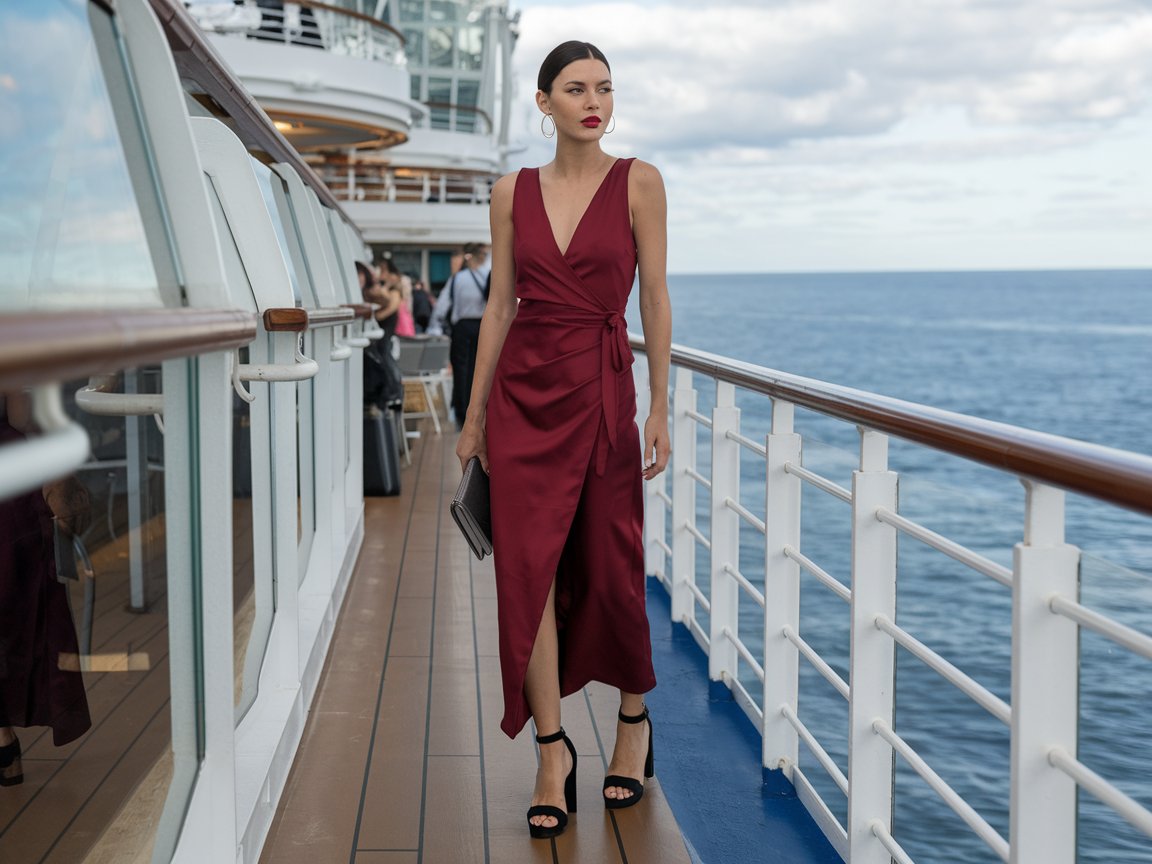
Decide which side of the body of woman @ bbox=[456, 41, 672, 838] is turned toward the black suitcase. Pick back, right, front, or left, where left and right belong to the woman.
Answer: back

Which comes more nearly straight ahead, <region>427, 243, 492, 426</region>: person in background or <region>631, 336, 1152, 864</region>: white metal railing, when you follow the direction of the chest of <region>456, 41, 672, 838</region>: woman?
the white metal railing

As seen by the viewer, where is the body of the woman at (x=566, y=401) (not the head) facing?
toward the camera

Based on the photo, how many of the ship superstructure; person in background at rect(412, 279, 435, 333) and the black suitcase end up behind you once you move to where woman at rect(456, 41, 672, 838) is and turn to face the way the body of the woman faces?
3

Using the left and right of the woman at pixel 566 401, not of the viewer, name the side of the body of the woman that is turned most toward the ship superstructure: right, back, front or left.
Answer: back

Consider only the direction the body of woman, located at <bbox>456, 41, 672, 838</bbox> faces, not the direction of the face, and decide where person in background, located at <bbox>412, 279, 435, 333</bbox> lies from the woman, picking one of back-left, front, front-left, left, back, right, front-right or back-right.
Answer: back

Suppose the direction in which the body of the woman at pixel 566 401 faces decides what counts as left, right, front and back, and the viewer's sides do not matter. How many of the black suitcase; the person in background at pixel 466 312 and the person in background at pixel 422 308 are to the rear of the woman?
3

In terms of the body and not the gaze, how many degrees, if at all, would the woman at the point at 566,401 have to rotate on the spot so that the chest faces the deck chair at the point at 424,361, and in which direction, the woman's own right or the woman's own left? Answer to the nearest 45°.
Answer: approximately 180°

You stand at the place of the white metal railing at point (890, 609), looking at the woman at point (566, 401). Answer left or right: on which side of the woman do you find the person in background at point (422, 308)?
right

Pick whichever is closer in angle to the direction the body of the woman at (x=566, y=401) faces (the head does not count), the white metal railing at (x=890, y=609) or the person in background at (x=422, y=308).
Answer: the white metal railing

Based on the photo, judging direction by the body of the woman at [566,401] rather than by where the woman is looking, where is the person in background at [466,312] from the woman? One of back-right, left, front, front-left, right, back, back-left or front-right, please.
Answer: back
